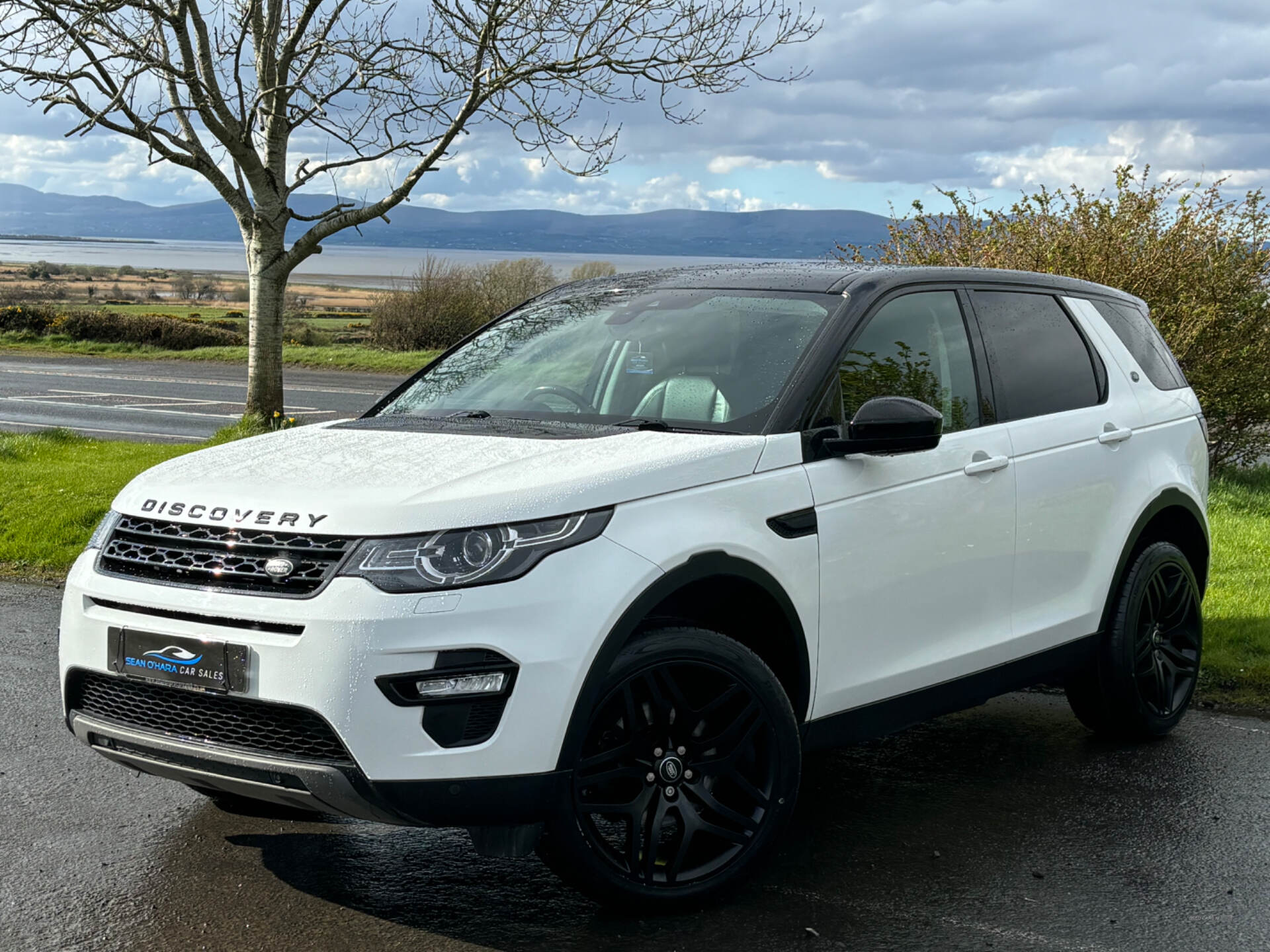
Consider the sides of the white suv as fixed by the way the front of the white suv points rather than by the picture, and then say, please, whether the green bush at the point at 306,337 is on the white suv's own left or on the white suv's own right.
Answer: on the white suv's own right

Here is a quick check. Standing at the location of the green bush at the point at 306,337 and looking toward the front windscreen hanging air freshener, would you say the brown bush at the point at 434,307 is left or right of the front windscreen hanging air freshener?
left

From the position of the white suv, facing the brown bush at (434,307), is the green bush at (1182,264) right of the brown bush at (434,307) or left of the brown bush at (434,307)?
right

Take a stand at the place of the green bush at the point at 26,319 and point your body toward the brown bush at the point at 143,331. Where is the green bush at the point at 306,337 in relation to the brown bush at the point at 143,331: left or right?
left

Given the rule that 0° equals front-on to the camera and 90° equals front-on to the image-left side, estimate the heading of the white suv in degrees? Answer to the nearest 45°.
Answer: approximately 45°

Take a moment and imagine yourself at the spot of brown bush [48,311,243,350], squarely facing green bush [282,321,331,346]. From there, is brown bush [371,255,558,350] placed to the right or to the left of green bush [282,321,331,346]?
right

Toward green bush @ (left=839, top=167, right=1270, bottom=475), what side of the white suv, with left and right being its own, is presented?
back

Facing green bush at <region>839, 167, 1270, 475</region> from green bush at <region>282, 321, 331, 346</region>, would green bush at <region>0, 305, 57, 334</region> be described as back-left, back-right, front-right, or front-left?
back-right

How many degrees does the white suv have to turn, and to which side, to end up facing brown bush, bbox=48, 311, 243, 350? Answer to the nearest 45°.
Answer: approximately 135° to its right

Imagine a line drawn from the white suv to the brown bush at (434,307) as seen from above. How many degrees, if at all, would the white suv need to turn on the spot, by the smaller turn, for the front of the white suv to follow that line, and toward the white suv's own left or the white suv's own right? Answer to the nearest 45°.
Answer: approximately 135° to the white suv's own right

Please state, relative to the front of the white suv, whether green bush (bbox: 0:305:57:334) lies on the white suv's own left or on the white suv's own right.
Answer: on the white suv's own right
